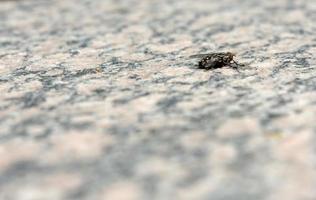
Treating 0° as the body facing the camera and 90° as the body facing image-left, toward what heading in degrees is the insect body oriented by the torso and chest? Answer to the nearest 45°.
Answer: approximately 270°
